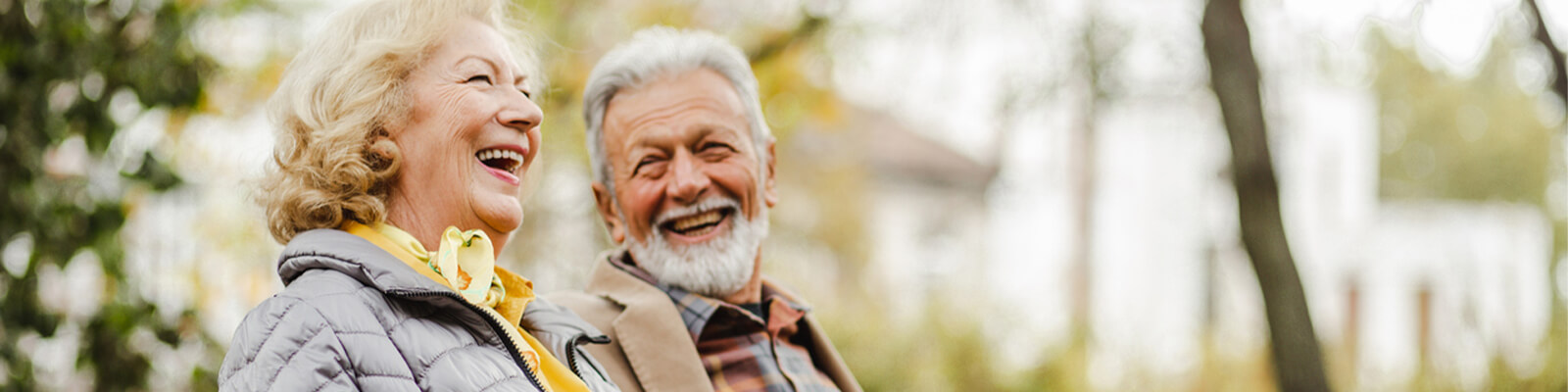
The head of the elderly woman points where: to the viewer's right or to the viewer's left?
to the viewer's right

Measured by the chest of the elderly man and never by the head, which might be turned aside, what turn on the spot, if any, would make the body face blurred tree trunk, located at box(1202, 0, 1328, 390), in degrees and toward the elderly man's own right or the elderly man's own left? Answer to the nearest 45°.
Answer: approximately 90° to the elderly man's own left

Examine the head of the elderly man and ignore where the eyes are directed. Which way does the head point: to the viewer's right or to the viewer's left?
to the viewer's left

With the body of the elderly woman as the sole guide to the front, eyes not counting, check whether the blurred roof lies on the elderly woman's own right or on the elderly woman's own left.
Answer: on the elderly woman's own left

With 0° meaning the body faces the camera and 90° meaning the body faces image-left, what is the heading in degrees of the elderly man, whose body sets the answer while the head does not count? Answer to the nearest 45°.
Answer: approximately 315°

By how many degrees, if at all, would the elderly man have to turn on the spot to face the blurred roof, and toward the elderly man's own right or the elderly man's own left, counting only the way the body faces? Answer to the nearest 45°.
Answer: approximately 135° to the elderly man's own left

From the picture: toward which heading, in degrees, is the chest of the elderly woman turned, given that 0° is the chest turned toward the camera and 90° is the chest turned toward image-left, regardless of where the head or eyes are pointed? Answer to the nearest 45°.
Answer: approximately 315°

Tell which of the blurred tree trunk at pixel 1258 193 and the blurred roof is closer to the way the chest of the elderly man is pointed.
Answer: the blurred tree trunk
